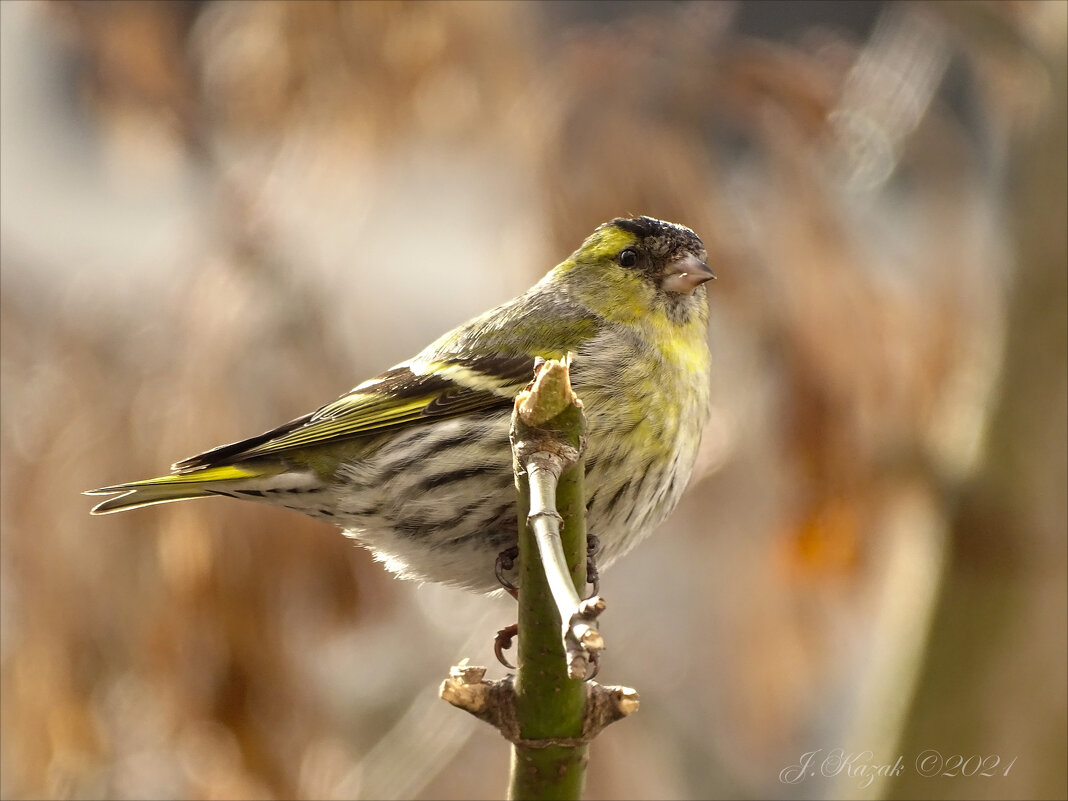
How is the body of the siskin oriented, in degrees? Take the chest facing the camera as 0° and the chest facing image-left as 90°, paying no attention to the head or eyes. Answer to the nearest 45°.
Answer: approximately 270°
